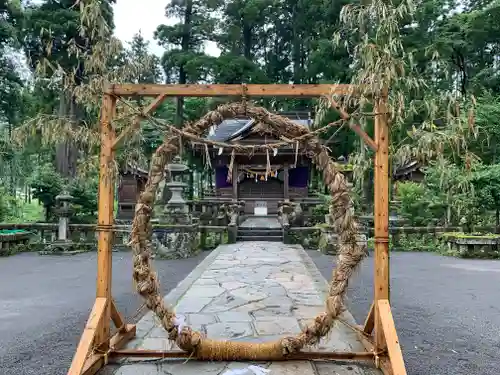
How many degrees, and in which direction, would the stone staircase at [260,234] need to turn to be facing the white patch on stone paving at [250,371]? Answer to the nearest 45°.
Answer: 0° — it already faces it

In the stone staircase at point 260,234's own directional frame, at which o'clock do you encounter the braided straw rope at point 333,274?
The braided straw rope is roughly at 12 o'clock from the stone staircase.

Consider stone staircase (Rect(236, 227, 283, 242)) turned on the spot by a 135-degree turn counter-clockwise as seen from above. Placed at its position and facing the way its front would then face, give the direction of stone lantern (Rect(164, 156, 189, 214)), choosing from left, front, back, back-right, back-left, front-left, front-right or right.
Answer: back

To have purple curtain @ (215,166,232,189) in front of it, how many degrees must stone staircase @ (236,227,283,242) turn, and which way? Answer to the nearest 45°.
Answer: approximately 180°

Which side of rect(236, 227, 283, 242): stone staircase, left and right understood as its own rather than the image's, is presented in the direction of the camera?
front

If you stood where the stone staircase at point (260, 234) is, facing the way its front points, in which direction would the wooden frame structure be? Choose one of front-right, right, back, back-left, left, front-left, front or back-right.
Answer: front

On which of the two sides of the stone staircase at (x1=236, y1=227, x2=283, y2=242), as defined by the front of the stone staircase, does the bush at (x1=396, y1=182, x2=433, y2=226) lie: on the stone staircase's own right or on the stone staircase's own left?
on the stone staircase's own left

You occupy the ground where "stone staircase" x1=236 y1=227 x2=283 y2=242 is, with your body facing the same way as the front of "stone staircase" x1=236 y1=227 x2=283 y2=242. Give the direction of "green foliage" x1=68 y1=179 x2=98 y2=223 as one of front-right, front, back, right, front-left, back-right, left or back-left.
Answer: right

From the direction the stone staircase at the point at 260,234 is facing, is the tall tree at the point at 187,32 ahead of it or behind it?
behind

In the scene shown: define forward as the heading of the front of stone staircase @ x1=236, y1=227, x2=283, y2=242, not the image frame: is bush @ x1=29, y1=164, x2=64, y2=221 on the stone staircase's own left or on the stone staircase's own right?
on the stone staircase's own right

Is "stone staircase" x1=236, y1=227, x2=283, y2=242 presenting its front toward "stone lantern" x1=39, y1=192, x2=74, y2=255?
no

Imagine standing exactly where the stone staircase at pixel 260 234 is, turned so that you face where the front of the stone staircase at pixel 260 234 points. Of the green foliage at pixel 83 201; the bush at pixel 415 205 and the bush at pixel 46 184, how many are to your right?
2

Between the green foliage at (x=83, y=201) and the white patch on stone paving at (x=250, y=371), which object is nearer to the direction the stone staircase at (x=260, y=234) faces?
the white patch on stone paving

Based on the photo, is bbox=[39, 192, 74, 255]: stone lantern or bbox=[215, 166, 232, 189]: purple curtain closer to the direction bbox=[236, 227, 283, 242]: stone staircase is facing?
the stone lantern

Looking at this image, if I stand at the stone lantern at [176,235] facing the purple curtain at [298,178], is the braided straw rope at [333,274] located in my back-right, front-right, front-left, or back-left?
back-right
